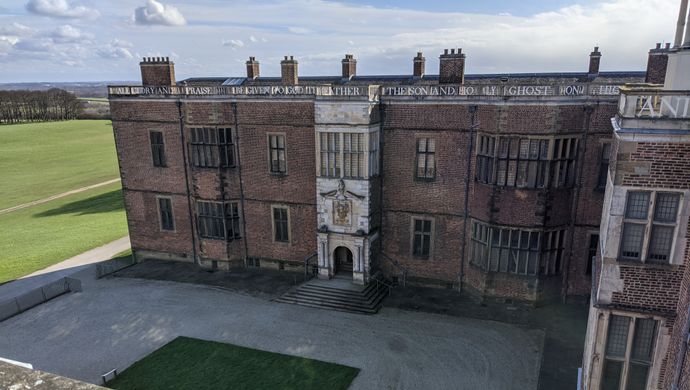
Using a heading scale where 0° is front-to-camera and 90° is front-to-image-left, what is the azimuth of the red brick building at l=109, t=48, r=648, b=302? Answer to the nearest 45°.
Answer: approximately 0°

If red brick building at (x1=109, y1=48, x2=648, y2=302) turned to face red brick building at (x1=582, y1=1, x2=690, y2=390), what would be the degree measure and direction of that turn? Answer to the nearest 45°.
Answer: approximately 45° to its left

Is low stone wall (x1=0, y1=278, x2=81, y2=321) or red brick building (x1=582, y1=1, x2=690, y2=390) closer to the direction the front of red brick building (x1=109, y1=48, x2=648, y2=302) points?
the red brick building

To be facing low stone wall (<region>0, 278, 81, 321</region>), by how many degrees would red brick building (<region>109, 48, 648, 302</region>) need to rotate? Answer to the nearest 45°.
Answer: approximately 90° to its right

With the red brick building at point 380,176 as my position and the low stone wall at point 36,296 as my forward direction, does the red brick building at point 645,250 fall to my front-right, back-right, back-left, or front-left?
back-left
